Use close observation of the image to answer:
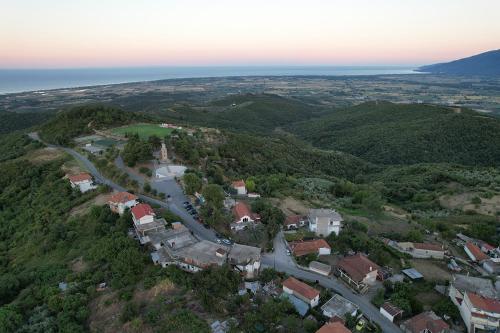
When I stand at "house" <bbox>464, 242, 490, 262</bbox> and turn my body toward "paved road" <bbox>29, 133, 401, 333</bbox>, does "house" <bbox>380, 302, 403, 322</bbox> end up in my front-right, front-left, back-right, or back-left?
front-left

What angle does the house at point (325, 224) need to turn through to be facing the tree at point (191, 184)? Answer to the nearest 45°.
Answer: approximately 90° to its right

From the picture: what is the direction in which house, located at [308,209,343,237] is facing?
toward the camera

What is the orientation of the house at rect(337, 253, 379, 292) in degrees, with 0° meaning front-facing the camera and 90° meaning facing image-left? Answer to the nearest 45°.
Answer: approximately 45°

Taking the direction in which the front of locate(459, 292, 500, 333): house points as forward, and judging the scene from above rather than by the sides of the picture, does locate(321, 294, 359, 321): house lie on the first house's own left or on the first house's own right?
on the first house's own right

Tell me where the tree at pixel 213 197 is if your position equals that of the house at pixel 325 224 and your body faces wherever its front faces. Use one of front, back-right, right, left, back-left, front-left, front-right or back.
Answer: right

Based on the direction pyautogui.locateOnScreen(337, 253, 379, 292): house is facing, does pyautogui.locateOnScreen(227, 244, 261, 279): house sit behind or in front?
in front

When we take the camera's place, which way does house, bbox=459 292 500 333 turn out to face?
facing the viewer

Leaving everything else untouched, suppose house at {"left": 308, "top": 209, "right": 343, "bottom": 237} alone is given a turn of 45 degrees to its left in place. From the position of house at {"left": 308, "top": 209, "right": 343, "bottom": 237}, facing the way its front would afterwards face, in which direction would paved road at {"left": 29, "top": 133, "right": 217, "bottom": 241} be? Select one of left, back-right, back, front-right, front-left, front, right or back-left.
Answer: back-right

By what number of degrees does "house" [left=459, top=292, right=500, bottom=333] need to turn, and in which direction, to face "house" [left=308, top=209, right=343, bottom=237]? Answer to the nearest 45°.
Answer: approximately 90° to its right

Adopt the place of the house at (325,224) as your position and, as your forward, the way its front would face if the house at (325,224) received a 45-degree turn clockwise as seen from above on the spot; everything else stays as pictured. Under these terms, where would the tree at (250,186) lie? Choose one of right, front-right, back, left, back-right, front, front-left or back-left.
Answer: right

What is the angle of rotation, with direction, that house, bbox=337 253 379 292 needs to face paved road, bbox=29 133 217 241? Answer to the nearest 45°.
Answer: approximately 45° to its right
